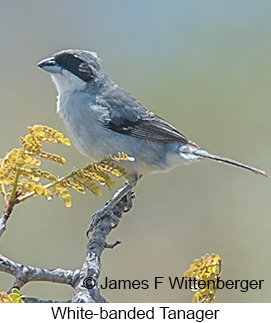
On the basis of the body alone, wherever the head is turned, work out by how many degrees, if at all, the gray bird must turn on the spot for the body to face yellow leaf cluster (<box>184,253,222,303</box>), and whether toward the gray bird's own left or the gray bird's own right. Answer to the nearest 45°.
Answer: approximately 180°

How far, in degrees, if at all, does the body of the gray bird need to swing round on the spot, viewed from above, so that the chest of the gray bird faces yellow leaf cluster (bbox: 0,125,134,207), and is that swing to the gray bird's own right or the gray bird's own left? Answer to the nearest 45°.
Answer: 0° — it already faces it

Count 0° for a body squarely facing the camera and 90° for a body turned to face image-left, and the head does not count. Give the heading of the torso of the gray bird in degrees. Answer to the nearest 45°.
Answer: approximately 90°
